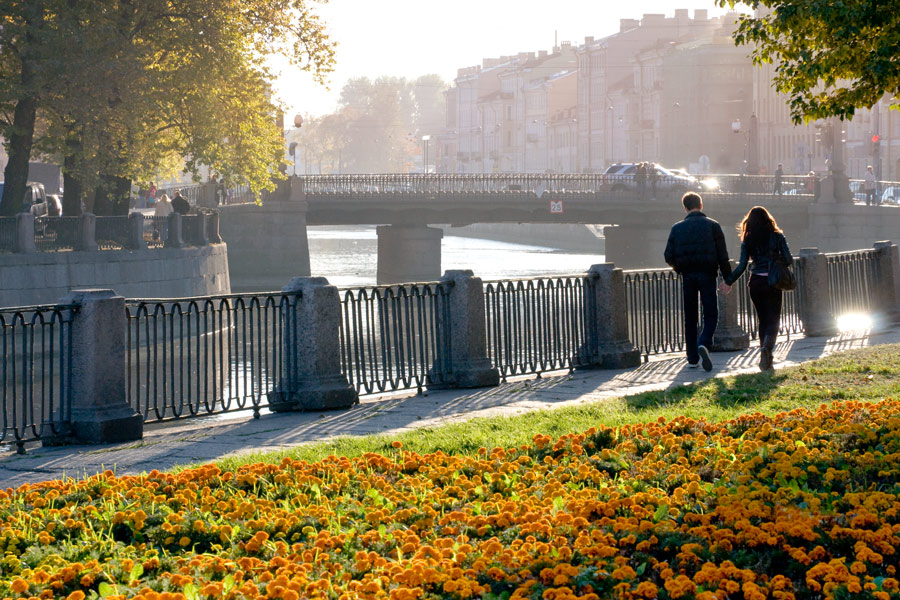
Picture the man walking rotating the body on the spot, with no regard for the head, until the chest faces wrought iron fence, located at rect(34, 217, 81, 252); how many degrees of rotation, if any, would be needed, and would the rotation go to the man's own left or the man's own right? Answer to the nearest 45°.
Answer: approximately 45° to the man's own left

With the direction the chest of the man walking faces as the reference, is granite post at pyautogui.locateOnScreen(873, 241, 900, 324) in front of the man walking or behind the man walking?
in front

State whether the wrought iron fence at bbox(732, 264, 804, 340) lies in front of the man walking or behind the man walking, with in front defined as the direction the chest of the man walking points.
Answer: in front

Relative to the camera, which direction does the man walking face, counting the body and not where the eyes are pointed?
away from the camera

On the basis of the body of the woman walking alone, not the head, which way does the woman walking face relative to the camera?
away from the camera

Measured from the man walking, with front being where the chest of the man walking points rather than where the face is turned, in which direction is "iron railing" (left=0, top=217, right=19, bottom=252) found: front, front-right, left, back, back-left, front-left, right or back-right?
front-left

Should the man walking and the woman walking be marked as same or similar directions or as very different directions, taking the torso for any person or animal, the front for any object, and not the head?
same or similar directions

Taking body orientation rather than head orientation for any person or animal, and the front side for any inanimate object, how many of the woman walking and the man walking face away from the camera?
2

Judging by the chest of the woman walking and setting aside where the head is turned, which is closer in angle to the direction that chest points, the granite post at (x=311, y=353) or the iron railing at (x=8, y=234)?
the iron railing

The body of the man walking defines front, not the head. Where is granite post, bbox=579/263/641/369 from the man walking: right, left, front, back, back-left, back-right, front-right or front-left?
front-left

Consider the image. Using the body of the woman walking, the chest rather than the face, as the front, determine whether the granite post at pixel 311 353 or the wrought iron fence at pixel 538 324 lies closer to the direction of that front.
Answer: the wrought iron fence
